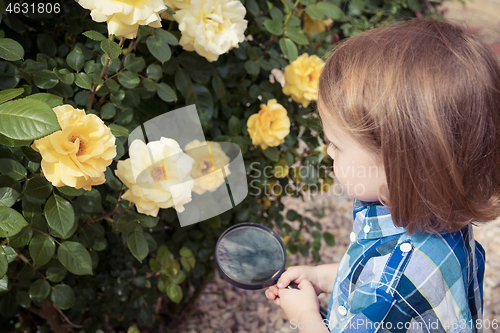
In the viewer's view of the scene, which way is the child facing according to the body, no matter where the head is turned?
to the viewer's left

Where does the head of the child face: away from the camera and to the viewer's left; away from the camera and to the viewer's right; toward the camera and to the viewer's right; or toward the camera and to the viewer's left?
away from the camera and to the viewer's left

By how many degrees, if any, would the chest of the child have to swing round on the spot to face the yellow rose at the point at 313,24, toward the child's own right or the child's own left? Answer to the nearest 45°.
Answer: approximately 45° to the child's own right
